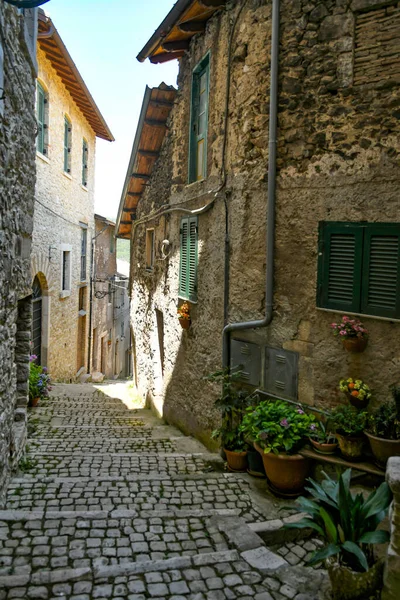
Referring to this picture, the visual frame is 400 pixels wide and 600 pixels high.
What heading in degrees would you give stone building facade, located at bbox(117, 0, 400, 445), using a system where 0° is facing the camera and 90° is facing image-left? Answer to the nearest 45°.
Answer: approximately 45°
